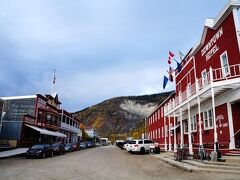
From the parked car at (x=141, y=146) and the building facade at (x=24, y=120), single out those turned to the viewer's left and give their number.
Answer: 0

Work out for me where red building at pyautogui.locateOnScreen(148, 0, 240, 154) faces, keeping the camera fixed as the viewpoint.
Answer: facing the viewer and to the left of the viewer

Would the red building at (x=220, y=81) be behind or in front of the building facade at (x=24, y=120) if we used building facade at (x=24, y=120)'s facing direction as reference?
in front

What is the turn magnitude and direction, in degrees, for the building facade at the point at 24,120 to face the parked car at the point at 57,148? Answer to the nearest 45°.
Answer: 0° — it already faces it

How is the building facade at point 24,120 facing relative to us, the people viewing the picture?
facing the viewer and to the right of the viewer

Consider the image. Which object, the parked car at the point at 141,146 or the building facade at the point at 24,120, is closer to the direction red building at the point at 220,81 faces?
the building facade

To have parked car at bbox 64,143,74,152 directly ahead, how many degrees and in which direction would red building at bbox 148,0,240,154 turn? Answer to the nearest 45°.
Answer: approximately 90° to its right

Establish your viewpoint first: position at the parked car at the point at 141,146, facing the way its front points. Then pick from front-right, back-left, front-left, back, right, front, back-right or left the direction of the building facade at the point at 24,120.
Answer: back-left

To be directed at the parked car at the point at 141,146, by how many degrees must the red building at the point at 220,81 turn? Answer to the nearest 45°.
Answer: approximately 90° to its right
